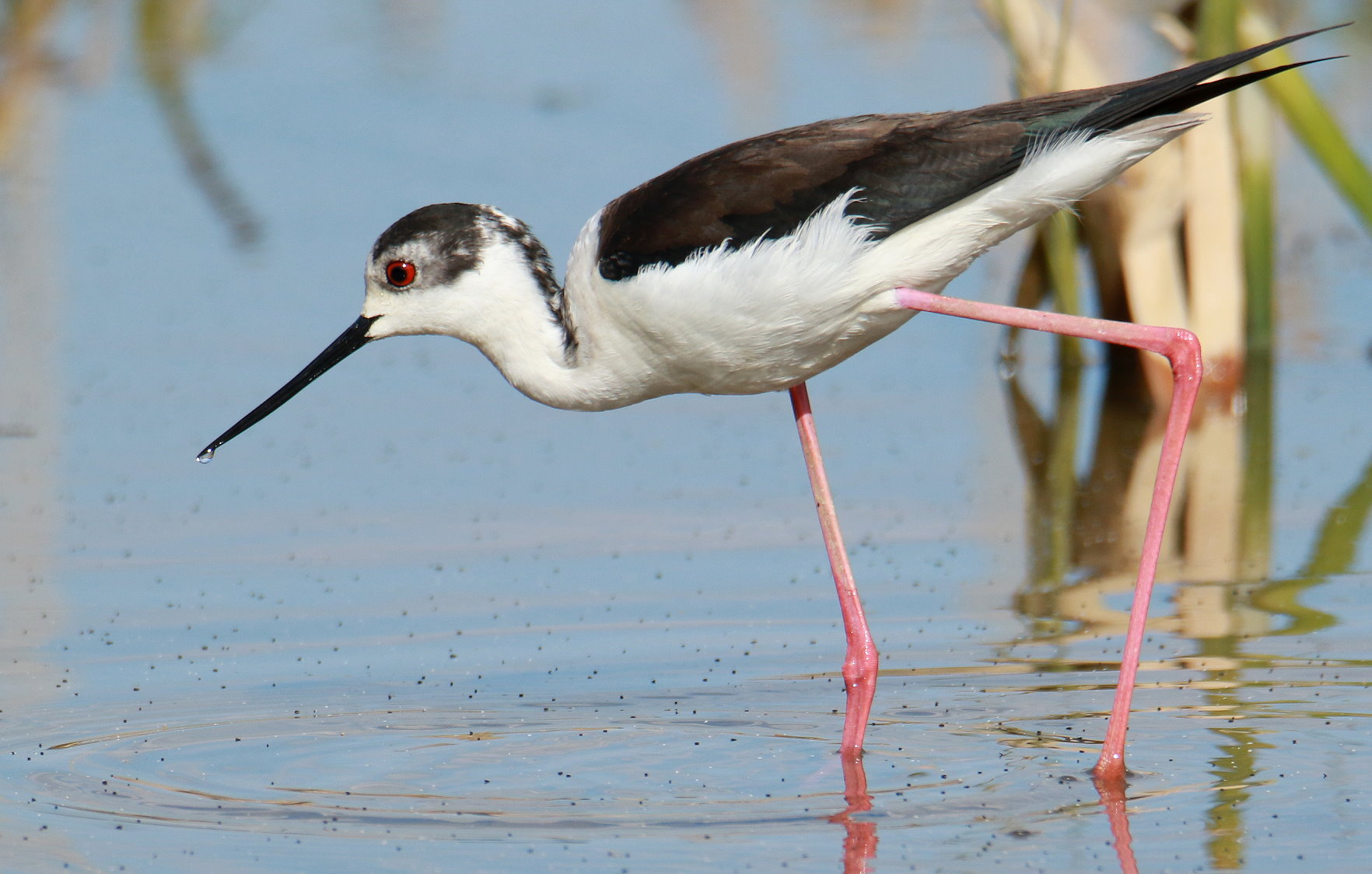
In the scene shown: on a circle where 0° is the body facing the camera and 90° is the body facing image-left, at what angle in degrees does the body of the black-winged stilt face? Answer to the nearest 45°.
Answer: approximately 90°
